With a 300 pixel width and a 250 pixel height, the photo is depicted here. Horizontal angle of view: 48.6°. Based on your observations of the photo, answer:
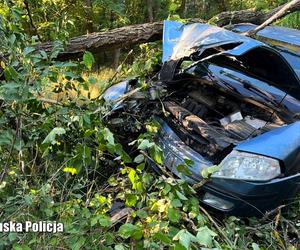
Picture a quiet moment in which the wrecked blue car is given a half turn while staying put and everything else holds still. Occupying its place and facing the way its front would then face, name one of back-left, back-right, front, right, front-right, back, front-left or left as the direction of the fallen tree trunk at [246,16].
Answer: front-left

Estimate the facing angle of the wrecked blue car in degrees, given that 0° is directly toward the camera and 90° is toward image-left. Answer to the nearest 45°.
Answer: approximately 45°
